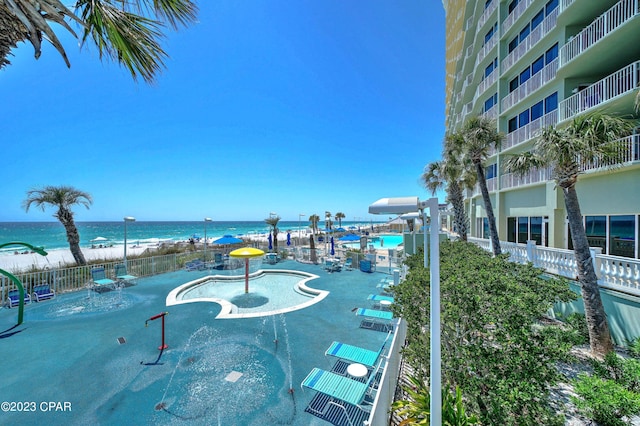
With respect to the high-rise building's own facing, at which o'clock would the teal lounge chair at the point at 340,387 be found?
The teal lounge chair is roughly at 11 o'clock from the high-rise building.

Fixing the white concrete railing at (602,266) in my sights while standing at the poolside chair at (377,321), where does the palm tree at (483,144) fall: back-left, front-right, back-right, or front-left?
front-left

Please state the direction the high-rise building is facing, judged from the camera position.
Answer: facing the viewer and to the left of the viewer

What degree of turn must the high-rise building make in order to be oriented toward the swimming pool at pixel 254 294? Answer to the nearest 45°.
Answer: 0° — it already faces it

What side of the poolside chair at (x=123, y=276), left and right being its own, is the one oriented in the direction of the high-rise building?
front

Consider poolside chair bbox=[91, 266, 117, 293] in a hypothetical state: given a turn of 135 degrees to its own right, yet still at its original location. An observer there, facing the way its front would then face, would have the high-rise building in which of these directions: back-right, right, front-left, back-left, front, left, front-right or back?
back-left

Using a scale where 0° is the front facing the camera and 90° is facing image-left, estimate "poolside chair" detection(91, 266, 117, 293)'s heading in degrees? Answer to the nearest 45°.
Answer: approximately 315°

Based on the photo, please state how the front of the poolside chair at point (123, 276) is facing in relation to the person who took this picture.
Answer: facing the viewer and to the right of the viewer

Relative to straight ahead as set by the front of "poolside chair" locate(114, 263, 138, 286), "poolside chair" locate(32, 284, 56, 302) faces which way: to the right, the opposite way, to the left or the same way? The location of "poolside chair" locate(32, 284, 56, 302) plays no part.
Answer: the same way

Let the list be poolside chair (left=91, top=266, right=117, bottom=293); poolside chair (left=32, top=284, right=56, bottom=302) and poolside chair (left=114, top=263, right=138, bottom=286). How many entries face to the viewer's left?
0

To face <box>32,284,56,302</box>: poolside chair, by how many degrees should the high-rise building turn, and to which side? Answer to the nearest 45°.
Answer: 0° — it already faces it

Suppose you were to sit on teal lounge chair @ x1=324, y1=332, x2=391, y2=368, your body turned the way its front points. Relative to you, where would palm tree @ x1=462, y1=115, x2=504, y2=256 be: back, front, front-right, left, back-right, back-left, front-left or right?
back-right

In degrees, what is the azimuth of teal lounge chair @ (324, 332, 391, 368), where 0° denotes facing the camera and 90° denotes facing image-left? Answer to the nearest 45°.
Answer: approximately 90°

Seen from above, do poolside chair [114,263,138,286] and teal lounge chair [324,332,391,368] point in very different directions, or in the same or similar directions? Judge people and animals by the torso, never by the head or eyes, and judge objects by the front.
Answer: very different directions

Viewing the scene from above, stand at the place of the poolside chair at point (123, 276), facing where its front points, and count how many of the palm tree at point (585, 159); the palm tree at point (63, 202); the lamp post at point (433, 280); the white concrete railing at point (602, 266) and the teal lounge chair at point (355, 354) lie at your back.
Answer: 1

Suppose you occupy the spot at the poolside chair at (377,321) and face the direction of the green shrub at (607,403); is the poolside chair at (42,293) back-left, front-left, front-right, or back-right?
back-right
